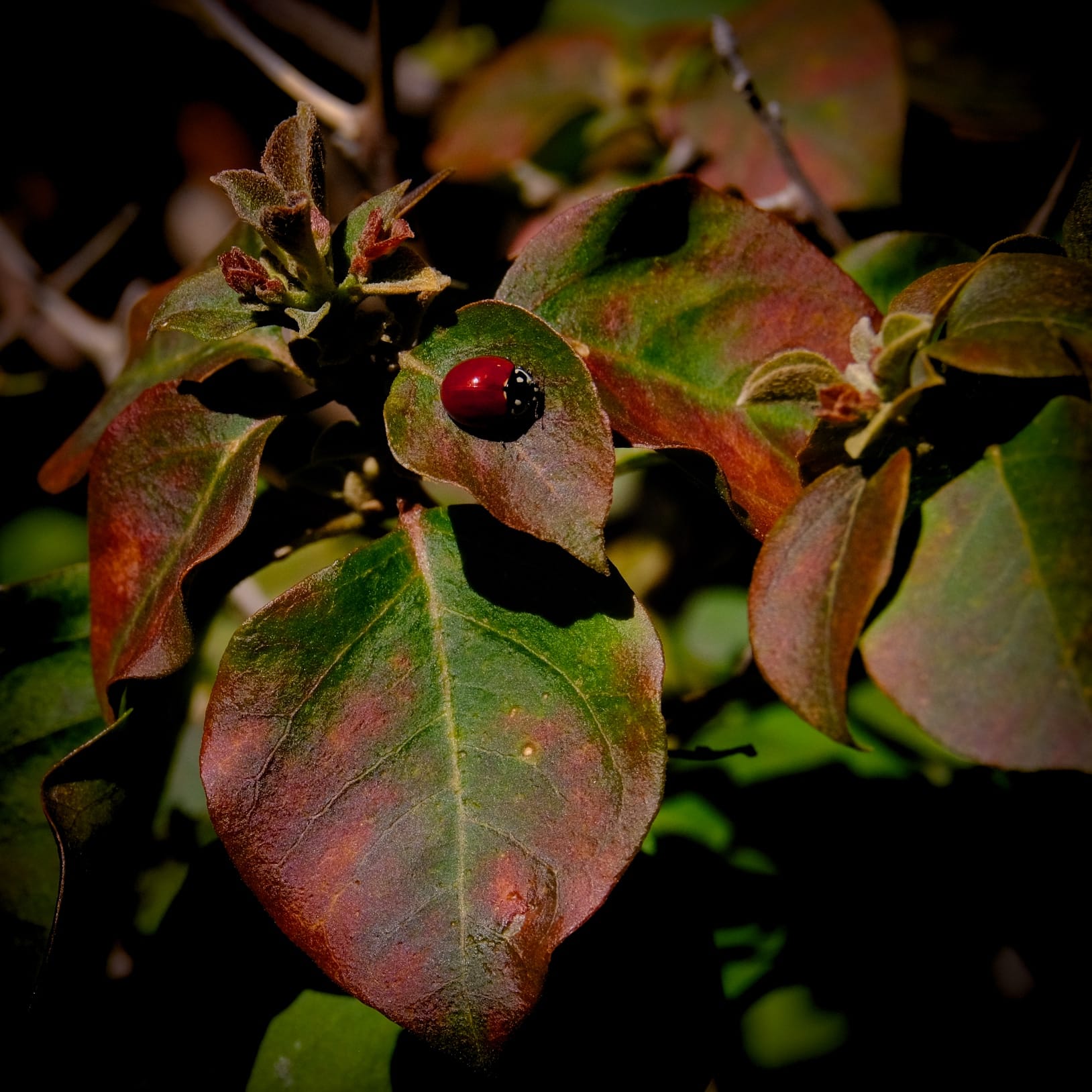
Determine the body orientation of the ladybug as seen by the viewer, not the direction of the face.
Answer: to the viewer's right
